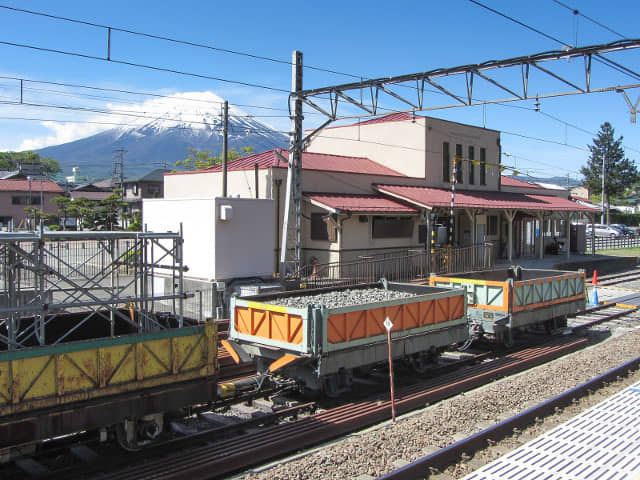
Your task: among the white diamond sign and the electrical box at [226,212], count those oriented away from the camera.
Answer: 0

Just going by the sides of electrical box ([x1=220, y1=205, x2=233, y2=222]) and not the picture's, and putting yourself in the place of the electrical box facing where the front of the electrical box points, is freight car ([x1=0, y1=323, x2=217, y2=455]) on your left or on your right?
on your right

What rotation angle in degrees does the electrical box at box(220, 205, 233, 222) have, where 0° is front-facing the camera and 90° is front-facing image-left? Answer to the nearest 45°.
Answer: approximately 315°

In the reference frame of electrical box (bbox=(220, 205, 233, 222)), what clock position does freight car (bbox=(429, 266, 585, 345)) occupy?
The freight car is roughly at 12 o'clock from the electrical box.

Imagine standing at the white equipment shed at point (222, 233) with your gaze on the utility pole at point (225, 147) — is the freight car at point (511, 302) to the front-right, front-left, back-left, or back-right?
back-right

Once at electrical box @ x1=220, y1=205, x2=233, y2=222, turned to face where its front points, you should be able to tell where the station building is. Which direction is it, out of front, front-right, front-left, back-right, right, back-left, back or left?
left

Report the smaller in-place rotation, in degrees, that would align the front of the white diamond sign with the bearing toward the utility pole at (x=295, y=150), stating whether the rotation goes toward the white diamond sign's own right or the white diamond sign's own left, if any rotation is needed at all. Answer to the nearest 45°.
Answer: approximately 180°

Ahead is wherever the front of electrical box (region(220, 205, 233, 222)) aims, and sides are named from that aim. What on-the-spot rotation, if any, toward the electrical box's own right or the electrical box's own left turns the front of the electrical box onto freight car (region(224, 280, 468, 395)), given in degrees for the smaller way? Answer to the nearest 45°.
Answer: approximately 45° to the electrical box's own right

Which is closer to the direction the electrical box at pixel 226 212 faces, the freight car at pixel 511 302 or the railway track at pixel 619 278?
the freight car

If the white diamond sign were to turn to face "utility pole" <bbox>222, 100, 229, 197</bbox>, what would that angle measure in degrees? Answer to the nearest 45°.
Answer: approximately 135° to its right

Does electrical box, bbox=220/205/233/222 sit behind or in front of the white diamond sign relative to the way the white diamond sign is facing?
behind

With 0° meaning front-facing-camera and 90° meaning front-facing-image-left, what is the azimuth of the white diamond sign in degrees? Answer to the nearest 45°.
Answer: approximately 0°

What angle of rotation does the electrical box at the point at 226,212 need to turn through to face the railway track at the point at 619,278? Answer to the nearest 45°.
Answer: approximately 90° to its left
